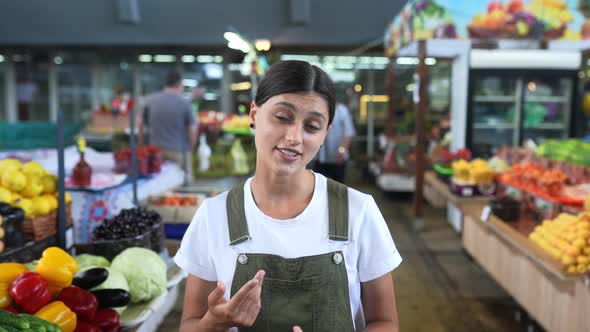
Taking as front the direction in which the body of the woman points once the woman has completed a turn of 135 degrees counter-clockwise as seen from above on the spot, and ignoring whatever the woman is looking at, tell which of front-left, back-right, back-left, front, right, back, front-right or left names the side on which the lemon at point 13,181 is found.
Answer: left

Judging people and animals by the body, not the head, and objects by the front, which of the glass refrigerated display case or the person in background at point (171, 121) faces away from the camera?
the person in background

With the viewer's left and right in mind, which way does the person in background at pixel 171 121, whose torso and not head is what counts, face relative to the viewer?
facing away from the viewer

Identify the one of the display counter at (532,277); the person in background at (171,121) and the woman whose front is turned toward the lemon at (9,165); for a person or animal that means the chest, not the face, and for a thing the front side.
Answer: the display counter

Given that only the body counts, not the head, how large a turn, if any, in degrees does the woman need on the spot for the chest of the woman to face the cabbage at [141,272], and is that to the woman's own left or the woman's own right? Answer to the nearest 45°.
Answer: approximately 135° to the woman's own right

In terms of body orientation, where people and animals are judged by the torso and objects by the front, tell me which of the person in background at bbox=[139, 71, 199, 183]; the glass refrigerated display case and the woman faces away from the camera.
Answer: the person in background

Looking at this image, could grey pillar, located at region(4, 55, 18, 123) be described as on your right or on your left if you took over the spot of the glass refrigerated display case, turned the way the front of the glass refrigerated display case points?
on your right

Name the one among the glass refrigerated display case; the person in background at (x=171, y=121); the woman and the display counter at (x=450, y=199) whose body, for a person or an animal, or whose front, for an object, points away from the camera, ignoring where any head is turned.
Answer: the person in background

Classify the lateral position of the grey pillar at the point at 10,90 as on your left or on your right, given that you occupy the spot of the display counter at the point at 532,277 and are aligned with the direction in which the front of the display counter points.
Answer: on your right

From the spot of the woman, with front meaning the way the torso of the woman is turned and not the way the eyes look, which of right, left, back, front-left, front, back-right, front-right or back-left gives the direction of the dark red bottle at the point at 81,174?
back-right

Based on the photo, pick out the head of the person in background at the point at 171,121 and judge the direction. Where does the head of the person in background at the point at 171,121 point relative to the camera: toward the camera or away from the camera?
away from the camera
